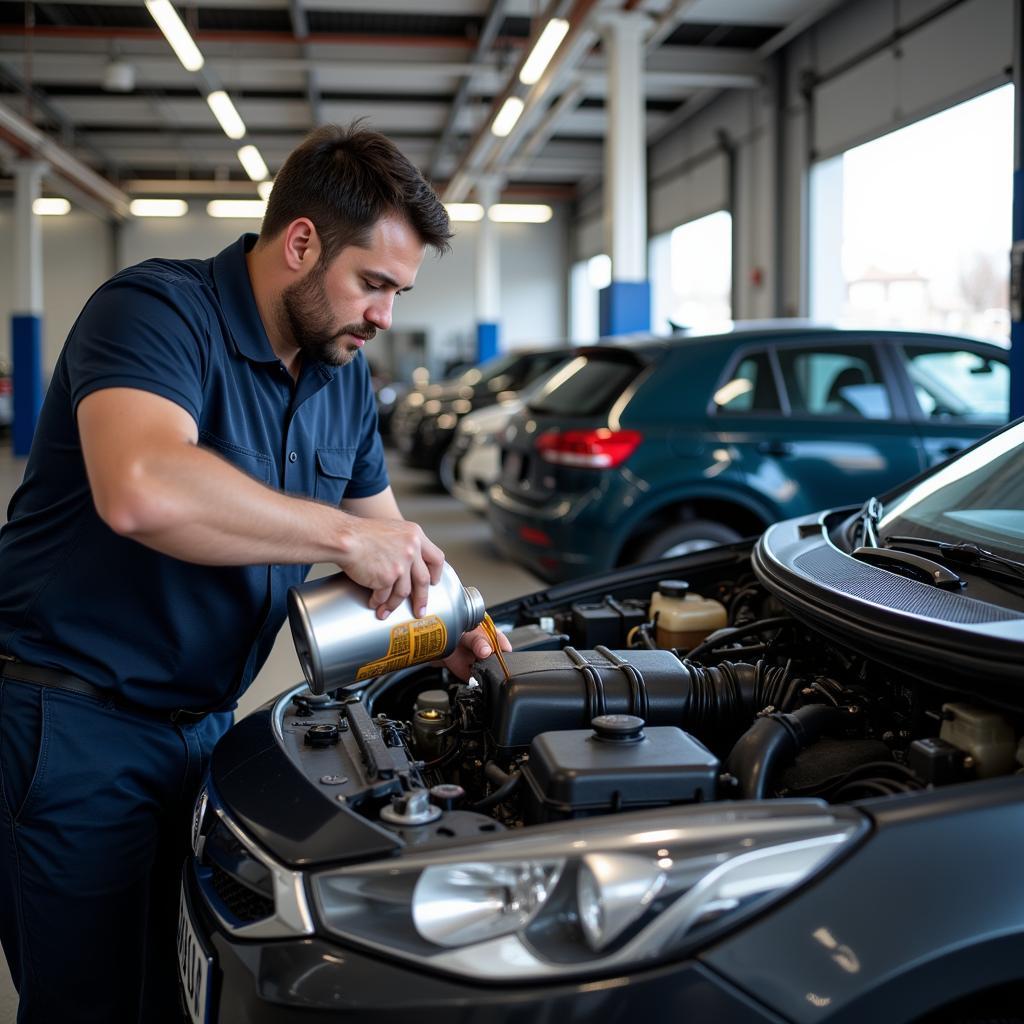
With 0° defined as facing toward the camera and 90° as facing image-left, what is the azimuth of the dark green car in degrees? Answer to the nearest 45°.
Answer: approximately 225°

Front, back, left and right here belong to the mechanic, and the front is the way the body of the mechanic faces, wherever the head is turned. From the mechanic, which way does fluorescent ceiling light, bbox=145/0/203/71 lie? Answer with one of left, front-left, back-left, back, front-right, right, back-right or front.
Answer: back-left

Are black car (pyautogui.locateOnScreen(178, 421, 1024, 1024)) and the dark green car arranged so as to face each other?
no

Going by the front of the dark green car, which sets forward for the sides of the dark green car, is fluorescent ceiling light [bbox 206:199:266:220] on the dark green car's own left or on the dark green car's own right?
on the dark green car's own left

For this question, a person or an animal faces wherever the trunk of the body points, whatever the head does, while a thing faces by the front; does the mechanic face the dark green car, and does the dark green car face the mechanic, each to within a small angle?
no

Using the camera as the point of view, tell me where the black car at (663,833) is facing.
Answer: facing the viewer and to the left of the viewer

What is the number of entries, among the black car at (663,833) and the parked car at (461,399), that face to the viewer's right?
0

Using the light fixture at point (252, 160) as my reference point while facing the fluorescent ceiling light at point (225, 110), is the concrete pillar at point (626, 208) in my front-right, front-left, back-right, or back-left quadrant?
front-left

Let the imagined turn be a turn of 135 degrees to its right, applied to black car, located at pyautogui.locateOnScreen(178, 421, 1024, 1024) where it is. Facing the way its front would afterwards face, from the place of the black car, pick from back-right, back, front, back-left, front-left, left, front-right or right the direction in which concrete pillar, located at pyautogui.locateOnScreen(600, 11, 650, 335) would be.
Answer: front

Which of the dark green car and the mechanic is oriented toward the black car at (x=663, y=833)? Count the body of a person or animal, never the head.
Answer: the mechanic

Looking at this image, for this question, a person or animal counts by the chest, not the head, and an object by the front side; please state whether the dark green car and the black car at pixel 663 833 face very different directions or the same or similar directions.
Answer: very different directions

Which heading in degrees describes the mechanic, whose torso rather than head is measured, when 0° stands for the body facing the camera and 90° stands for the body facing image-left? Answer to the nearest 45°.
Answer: approximately 315°

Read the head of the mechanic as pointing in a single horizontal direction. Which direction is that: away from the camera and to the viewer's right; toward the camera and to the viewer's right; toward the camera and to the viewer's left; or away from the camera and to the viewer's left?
toward the camera and to the viewer's right

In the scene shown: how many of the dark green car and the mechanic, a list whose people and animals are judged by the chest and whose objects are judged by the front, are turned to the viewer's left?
0

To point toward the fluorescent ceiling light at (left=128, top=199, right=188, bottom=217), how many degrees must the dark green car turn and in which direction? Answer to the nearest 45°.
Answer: approximately 90° to its left
